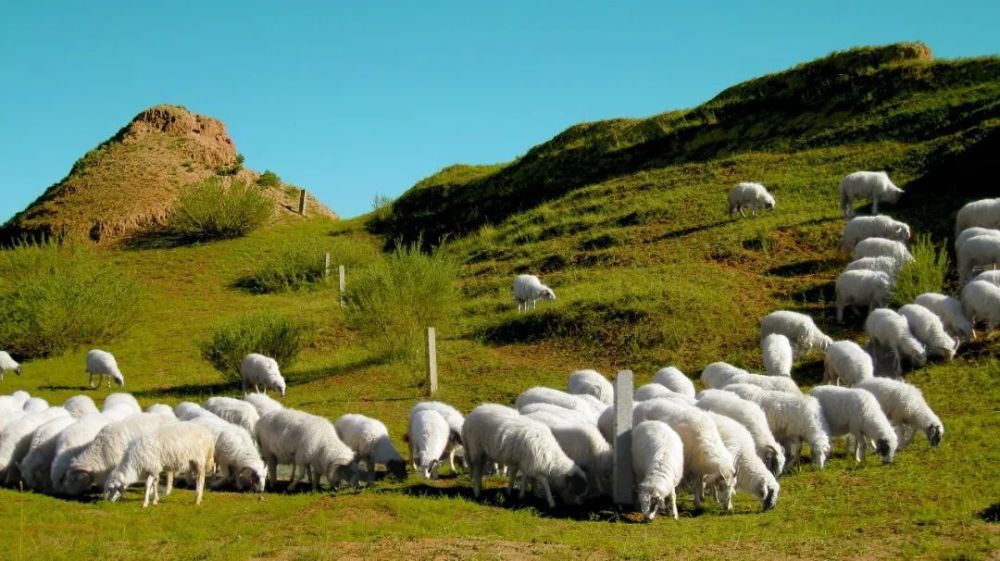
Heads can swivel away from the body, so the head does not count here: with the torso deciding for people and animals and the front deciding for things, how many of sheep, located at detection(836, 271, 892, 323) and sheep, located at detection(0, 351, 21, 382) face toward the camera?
0

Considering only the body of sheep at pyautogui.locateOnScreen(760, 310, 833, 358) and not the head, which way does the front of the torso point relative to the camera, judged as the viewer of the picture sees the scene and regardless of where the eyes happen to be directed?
to the viewer's right

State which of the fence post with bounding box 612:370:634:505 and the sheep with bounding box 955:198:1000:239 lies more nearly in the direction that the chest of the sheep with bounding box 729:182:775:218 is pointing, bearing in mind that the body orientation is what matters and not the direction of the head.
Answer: the sheep

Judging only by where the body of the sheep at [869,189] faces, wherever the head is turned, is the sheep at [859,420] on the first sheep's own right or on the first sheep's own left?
on the first sheep's own right

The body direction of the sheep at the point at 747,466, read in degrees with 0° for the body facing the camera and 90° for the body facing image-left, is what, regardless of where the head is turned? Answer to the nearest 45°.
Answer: approximately 315°

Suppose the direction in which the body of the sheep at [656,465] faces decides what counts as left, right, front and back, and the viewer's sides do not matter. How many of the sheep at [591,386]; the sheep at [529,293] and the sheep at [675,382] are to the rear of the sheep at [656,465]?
3

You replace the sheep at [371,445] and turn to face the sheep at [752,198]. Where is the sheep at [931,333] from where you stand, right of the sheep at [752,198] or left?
right

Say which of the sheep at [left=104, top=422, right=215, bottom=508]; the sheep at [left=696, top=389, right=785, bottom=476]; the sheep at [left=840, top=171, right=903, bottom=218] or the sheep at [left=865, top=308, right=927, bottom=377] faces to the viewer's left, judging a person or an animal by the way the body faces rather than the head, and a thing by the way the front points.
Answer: the sheep at [left=104, top=422, right=215, bottom=508]

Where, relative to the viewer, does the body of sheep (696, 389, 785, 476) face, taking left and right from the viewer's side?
facing the viewer and to the right of the viewer

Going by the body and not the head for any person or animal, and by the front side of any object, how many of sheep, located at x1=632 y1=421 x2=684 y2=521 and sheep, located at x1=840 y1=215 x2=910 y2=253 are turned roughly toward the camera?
1
